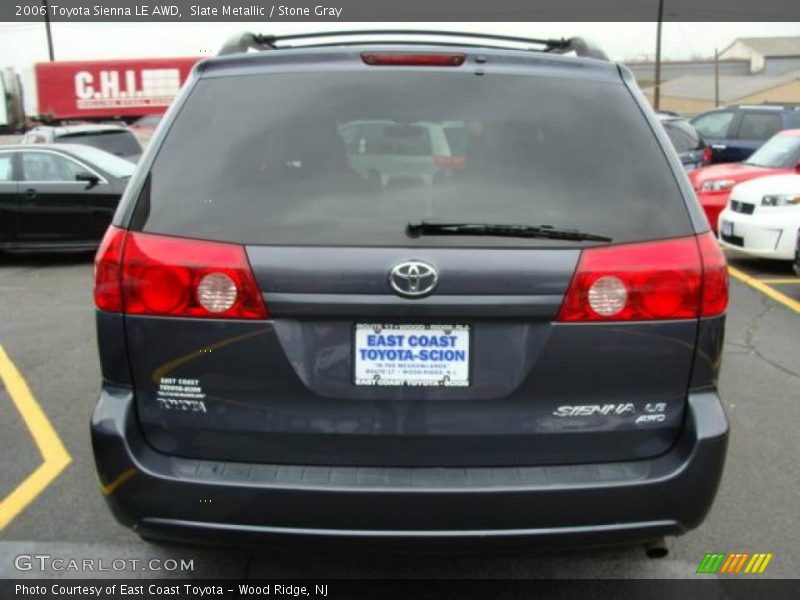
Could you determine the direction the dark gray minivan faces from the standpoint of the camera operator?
facing away from the viewer

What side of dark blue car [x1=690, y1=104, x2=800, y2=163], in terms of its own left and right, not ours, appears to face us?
left

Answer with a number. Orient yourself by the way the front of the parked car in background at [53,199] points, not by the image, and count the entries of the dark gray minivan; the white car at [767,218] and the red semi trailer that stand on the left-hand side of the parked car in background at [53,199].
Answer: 1

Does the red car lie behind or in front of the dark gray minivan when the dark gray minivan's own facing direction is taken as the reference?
in front

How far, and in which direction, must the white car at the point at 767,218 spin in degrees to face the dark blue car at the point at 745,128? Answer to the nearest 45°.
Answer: approximately 135° to its right

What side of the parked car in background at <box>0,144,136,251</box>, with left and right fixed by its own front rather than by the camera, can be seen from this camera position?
right

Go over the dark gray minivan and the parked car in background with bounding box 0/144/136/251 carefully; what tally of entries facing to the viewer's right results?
1

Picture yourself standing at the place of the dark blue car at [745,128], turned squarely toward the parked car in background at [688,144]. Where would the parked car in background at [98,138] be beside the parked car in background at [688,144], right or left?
right

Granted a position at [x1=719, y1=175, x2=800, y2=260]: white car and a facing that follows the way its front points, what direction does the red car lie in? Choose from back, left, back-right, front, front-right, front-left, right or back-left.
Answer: back-right

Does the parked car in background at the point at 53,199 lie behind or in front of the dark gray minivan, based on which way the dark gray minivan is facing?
in front

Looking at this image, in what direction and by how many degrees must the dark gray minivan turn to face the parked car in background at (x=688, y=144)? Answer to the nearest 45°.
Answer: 0° — it already faces it

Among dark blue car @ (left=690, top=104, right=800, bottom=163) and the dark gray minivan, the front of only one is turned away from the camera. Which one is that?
the dark gray minivan
